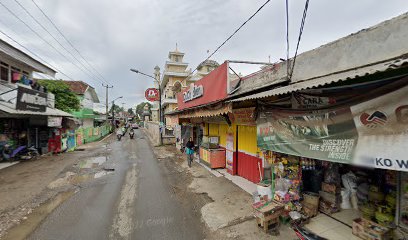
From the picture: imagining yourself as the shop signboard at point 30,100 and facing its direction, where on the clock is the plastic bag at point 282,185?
The plastic bag is roughly at 1 o'clock from the shop signboard.

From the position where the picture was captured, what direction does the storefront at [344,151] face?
facing the viewer and to the left of the viewer

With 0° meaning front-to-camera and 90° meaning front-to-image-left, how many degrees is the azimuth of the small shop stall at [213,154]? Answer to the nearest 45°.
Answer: approximately 45°

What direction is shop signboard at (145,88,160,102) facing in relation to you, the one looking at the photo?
facing the viewer

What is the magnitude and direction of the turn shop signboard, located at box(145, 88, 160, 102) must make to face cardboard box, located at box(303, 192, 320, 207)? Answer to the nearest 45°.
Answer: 0° — it already faces it

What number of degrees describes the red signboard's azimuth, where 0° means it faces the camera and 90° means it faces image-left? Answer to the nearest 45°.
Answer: approximately 45°

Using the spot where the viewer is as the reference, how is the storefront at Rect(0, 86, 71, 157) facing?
facing the viewer and to the right of the viewer

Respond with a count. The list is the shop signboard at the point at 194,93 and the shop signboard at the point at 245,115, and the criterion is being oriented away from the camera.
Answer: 0

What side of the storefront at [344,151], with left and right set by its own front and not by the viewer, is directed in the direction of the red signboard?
right

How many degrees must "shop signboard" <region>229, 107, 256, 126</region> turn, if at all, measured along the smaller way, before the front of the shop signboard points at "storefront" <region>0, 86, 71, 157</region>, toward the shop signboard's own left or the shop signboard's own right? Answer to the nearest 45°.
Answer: approximately 45° to the shop signboard's own right

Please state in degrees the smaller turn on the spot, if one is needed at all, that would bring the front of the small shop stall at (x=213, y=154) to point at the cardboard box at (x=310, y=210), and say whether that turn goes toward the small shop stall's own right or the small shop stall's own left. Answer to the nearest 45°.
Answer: approximately 90° to the small shop stall's own left

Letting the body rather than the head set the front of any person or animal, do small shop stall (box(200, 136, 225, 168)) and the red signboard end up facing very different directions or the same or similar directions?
same or similar directions
